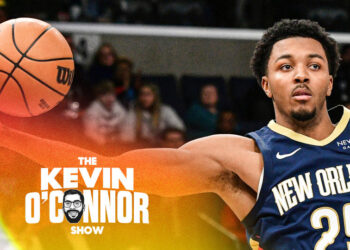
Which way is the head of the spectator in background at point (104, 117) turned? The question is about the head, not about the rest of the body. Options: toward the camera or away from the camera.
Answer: toward the camera

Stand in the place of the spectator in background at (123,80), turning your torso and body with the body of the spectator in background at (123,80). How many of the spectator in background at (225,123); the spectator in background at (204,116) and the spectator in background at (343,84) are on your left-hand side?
3

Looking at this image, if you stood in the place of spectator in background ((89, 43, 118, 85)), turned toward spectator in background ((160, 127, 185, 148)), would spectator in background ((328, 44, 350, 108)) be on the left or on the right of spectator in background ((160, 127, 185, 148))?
left

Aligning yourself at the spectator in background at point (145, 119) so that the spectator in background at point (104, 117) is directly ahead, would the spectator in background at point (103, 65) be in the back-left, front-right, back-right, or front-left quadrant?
front-right

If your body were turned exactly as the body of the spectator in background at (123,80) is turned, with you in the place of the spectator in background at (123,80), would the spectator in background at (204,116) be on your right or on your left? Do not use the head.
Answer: on your left

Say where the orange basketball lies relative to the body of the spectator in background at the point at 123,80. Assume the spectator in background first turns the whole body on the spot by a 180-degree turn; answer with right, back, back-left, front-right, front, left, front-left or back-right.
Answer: back

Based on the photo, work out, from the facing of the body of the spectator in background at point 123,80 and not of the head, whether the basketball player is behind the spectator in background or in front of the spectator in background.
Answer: in front

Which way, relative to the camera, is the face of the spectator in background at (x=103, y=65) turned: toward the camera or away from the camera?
toward the camera

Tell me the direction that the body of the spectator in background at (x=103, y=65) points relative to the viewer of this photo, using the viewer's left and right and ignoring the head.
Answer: facing the viewer and to the right of the viewer

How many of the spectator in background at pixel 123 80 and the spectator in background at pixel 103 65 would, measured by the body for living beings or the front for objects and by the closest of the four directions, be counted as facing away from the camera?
0

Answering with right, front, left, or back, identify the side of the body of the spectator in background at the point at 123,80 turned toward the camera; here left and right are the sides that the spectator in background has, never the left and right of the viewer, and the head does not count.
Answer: front

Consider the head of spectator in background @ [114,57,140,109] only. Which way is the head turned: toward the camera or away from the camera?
toward the camera
